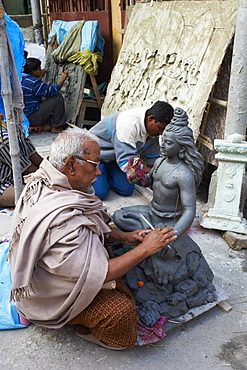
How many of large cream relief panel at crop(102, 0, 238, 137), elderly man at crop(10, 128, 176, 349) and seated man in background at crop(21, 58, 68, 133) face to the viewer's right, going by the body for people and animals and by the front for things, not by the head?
2

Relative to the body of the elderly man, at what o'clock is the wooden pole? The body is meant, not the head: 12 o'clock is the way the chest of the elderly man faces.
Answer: The wooden pole is roughly at 9 o'clock from the elderly man.

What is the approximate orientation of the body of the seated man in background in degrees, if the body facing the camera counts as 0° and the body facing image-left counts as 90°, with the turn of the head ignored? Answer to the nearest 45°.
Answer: approximately 270°

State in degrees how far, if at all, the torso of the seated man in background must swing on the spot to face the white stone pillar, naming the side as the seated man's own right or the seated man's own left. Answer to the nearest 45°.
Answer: approximately 45° to the seated man's own right

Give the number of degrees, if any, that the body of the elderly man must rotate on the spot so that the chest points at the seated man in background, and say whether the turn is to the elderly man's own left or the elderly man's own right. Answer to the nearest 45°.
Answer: approximately 90° to the elderly man's own left

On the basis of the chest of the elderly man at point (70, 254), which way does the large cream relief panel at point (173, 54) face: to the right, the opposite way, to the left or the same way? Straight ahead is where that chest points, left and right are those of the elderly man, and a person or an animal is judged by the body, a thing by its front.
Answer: to the right

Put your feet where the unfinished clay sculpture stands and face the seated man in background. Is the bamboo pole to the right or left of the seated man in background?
left

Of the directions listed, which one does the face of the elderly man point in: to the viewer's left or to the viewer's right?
to the viewer's right

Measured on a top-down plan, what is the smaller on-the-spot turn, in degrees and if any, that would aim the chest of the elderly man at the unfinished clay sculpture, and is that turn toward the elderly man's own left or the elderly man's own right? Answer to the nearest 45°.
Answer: approximately 45° to the elderly man's own left

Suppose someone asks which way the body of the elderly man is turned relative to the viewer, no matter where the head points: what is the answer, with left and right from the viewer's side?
facing to the right of the viewer
